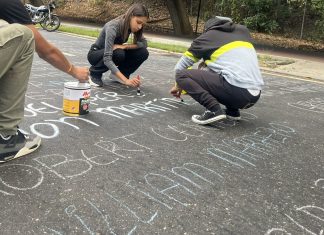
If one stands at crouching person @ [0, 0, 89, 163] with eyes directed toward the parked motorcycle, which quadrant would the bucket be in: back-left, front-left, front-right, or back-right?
front-right

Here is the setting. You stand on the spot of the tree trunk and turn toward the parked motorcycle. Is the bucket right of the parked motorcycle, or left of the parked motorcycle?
left

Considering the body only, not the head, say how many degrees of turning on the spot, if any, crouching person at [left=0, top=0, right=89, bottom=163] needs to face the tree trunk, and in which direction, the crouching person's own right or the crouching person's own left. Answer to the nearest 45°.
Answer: approximately 90° to the crouching person's own left

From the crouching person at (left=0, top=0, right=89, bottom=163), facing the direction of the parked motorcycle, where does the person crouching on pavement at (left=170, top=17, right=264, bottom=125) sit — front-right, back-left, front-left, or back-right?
front-right

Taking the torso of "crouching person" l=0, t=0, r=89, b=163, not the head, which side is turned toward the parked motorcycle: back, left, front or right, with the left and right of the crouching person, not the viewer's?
left

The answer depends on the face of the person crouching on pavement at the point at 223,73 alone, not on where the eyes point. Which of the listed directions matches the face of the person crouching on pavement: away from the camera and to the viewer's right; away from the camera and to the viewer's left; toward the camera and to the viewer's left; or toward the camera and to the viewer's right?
away from the camera and to the viewer's left

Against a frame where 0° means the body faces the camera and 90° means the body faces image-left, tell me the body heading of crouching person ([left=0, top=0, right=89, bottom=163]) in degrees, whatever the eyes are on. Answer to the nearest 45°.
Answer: approximately 270°

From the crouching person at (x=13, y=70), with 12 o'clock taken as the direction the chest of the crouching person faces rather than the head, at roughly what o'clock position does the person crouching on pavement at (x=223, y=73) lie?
The person crouching on pavement is roughly at 11 o'clock from the crouching person.

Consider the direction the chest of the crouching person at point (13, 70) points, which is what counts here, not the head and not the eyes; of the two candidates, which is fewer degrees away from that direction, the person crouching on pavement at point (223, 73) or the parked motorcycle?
the person crouching on pavement
